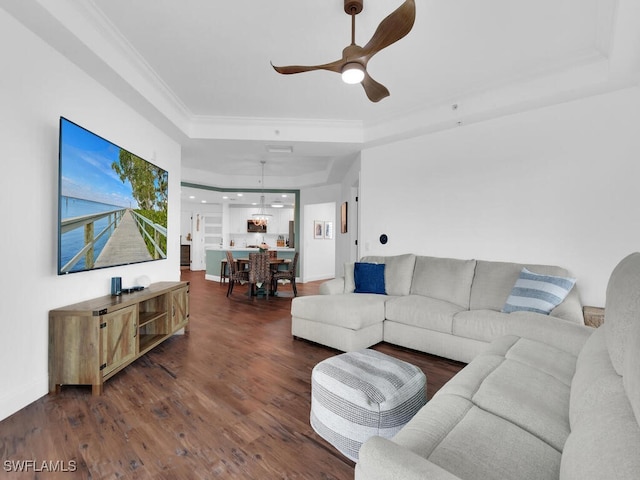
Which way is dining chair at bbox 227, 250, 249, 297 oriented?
to the viewer's right

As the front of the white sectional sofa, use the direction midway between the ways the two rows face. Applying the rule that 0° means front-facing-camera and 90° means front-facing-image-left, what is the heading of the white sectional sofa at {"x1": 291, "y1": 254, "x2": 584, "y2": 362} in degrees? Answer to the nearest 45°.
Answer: approximately 45°

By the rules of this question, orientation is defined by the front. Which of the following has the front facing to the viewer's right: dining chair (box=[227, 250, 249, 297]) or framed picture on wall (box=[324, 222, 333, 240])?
the dining chair

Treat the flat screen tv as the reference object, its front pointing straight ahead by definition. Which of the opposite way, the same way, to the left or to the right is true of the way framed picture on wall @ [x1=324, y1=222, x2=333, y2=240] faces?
to the right

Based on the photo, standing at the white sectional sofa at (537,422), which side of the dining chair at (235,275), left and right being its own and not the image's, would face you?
right
